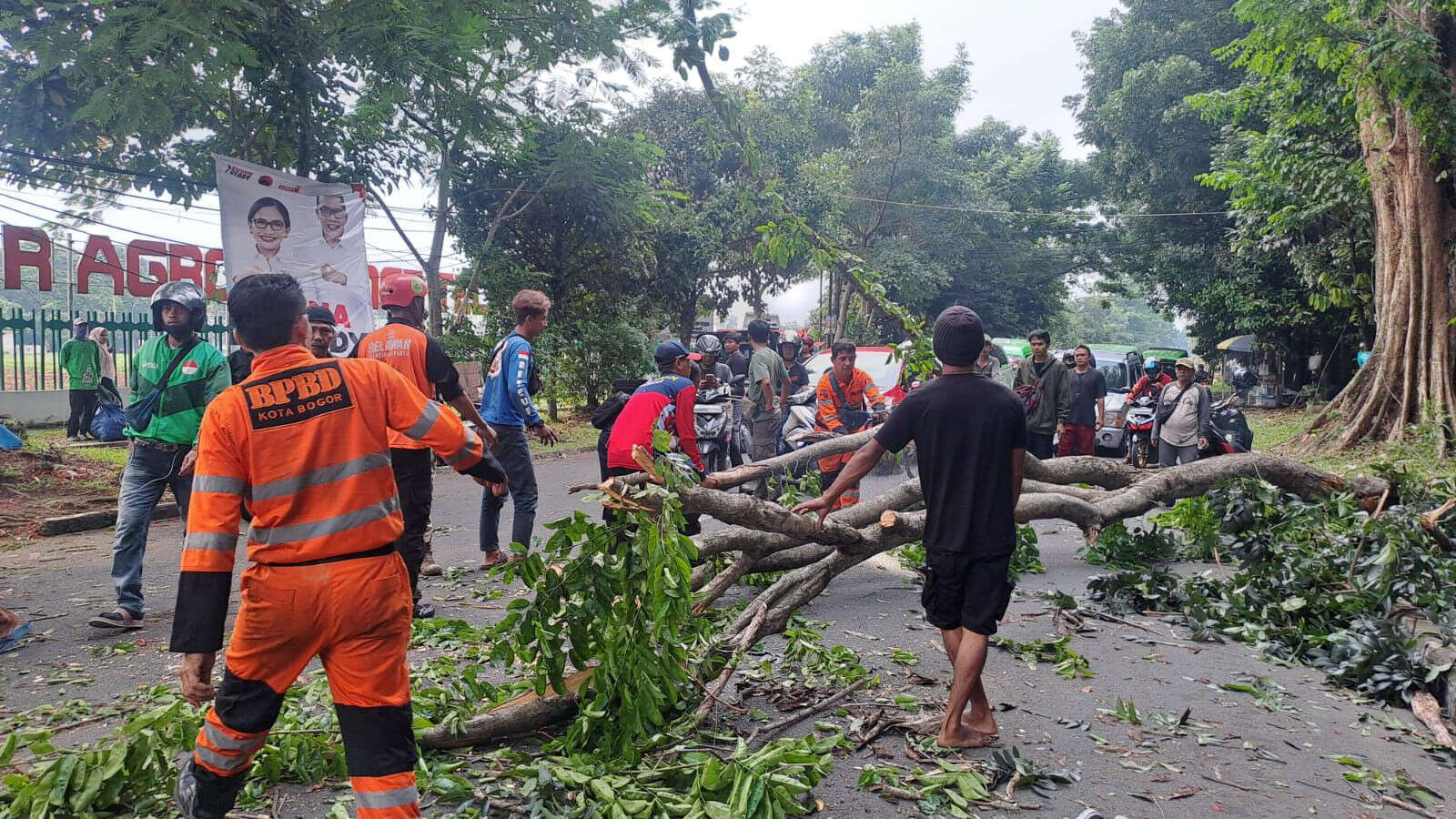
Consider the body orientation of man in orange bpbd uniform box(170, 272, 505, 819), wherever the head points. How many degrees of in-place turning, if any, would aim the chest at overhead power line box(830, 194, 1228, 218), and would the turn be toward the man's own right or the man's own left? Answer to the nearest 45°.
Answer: approximately 45° to the man's own right

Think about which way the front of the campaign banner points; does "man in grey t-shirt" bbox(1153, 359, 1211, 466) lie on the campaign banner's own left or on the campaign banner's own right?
on the campaign banner's own left

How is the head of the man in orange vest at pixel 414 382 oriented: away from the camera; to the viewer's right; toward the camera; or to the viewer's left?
away from the camera

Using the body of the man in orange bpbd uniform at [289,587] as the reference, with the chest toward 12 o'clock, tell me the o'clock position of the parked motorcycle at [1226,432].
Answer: The parked motorcycle is roughly at 2 o'clock from the man in orange bpbd uniform.

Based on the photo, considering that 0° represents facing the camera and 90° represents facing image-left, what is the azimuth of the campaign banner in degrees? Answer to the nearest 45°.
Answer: approximately 0°

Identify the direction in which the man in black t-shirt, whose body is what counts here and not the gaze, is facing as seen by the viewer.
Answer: away from the camera

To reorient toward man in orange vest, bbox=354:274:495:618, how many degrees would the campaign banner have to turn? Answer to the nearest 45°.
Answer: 0° — it already faces them

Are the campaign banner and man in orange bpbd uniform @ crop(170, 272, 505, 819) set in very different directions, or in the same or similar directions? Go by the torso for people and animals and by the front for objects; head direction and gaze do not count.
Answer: very different directions

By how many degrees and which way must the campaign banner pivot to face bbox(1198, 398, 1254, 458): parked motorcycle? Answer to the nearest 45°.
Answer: approximately 45° to its left

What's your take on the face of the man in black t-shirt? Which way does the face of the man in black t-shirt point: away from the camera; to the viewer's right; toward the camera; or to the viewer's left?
away from the camera

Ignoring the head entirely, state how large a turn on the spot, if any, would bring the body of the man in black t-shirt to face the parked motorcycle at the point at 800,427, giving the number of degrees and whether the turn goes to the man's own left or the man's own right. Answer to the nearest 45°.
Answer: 0° — they already face it

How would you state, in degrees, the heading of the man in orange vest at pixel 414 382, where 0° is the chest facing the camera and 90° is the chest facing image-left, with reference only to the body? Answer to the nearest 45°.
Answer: approximately 225°
